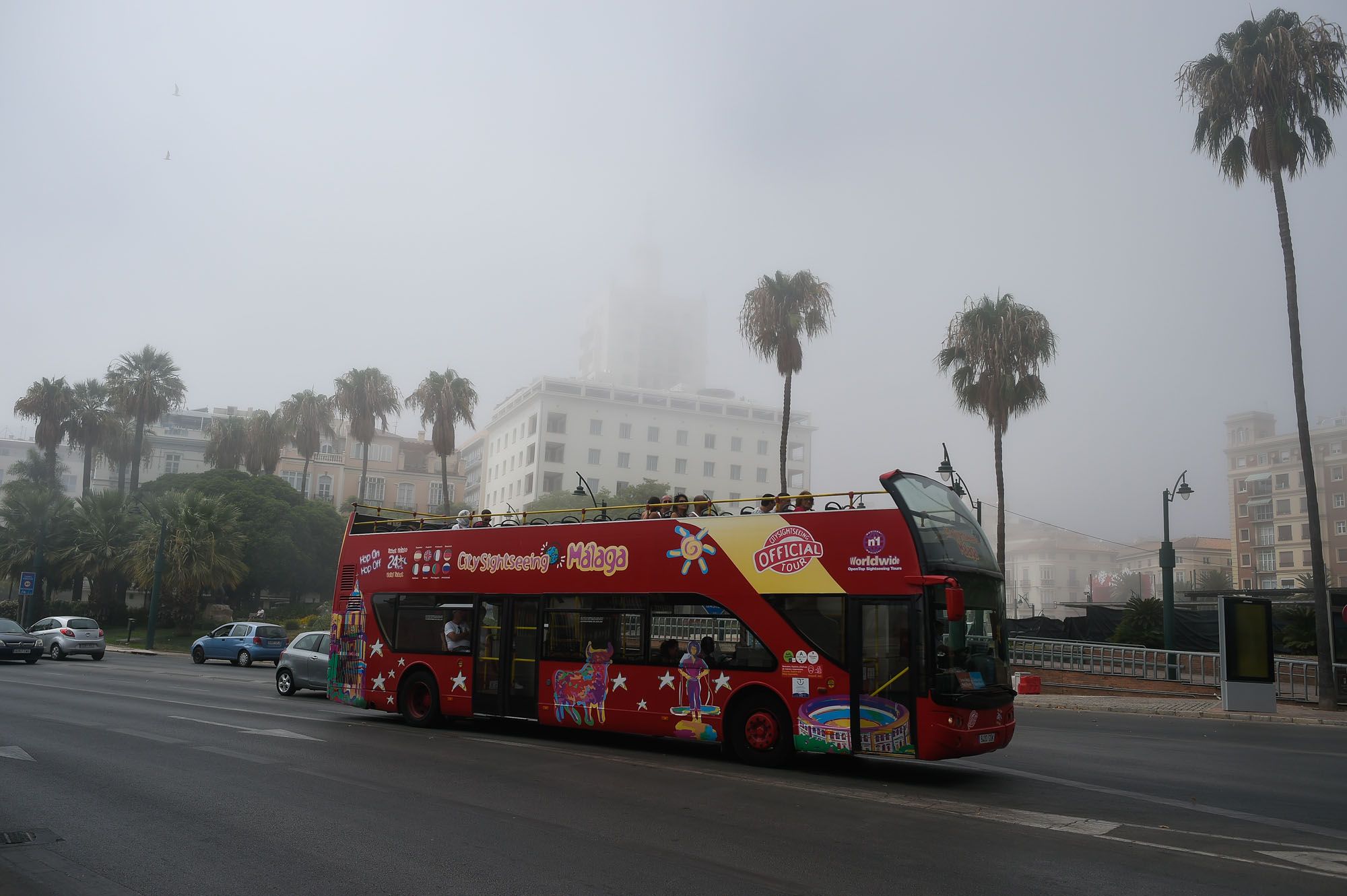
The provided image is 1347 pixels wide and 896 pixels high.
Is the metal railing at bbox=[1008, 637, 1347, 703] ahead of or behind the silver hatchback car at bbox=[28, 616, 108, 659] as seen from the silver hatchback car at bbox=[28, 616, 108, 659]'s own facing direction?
behind

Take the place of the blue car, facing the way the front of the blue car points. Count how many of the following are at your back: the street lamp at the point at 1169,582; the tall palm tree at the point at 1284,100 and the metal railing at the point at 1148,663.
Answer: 3

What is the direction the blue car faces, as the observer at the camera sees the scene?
facing away from the viewer and to the left of the viewer

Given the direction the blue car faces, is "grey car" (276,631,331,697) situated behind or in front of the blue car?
behind

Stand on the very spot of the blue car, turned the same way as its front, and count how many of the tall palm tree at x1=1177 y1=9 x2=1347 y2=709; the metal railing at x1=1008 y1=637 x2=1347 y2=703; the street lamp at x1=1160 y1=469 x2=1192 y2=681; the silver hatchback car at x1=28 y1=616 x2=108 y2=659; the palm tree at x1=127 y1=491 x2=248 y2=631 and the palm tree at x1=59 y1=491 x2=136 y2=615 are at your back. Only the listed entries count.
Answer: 3

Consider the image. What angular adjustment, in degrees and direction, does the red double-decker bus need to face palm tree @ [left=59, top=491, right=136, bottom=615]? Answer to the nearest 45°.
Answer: approximately 180°

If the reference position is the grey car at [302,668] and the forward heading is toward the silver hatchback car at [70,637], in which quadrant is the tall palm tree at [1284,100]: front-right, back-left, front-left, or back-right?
back-right

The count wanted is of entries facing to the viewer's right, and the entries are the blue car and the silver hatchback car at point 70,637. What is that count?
0

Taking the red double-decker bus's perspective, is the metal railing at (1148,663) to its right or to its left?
on its left

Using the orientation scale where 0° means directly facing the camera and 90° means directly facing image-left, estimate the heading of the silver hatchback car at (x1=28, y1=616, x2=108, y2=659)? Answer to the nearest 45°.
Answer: approximately 135°

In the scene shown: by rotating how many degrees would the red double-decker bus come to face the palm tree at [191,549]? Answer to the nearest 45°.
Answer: approximately 180°

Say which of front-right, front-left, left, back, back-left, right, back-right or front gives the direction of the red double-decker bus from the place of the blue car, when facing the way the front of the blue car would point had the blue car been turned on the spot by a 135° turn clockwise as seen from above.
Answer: right

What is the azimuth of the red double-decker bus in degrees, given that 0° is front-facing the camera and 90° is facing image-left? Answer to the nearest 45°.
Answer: approximately 315°
